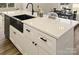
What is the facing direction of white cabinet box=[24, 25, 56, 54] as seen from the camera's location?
facing the viewer and to the left of the viewer
